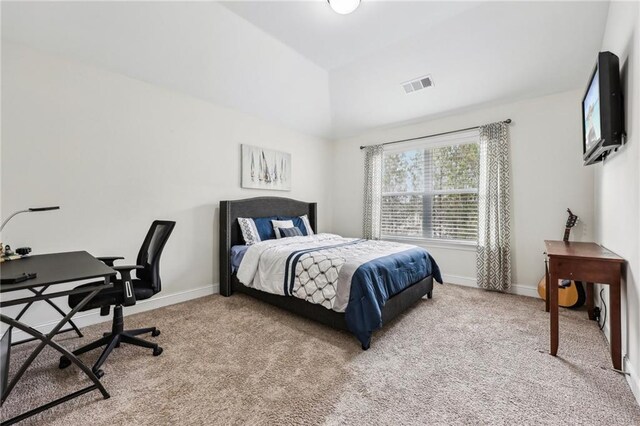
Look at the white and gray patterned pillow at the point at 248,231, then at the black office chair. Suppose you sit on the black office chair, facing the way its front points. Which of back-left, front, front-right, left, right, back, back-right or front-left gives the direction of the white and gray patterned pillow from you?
back-right

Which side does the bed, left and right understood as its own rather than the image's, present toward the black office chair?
right

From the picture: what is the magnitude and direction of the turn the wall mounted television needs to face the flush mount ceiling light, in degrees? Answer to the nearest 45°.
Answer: approximately 45° to its left

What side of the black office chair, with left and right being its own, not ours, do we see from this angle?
left

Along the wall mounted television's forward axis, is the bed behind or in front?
in front

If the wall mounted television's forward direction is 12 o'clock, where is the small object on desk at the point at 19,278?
The small object on desk is roughly at 10 o'clock from the wall mounted television.

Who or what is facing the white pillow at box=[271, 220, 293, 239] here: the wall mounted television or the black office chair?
the wall mounted television

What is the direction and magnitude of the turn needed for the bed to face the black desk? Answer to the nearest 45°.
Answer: approximately 90° to its right

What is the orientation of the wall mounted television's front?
to the viewer's left

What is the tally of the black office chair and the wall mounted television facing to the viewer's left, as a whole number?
2

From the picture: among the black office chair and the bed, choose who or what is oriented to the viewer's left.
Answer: the black office chair

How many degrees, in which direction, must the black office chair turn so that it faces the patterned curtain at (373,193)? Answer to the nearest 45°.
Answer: approximately 180°

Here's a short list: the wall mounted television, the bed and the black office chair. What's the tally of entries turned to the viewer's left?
2

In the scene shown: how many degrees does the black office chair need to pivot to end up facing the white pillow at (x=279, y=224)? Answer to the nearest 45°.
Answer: approximately 135° to its right

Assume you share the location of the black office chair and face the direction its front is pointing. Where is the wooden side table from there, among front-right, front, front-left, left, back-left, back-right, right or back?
back-left
